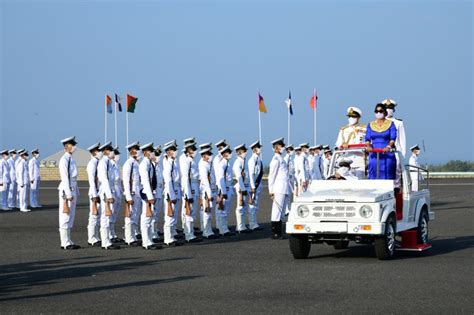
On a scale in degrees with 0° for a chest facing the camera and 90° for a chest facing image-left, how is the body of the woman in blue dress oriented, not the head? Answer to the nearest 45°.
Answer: approximately 0°

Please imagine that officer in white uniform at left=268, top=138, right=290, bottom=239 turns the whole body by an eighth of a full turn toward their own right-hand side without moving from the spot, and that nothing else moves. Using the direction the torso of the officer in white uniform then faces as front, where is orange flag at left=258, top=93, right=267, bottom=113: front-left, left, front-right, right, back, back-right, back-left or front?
back

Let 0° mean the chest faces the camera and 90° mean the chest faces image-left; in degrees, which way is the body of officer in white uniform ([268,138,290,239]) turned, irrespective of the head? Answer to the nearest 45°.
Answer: approximately 315°

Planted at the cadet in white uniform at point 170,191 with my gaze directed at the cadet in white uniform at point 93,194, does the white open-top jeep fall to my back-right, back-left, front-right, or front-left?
back-left

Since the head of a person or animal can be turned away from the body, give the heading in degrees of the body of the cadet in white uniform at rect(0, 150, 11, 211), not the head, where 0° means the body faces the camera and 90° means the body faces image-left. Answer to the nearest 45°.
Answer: approximately 315°

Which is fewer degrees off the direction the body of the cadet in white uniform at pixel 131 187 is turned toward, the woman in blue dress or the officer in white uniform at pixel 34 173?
the woman in blue dress
